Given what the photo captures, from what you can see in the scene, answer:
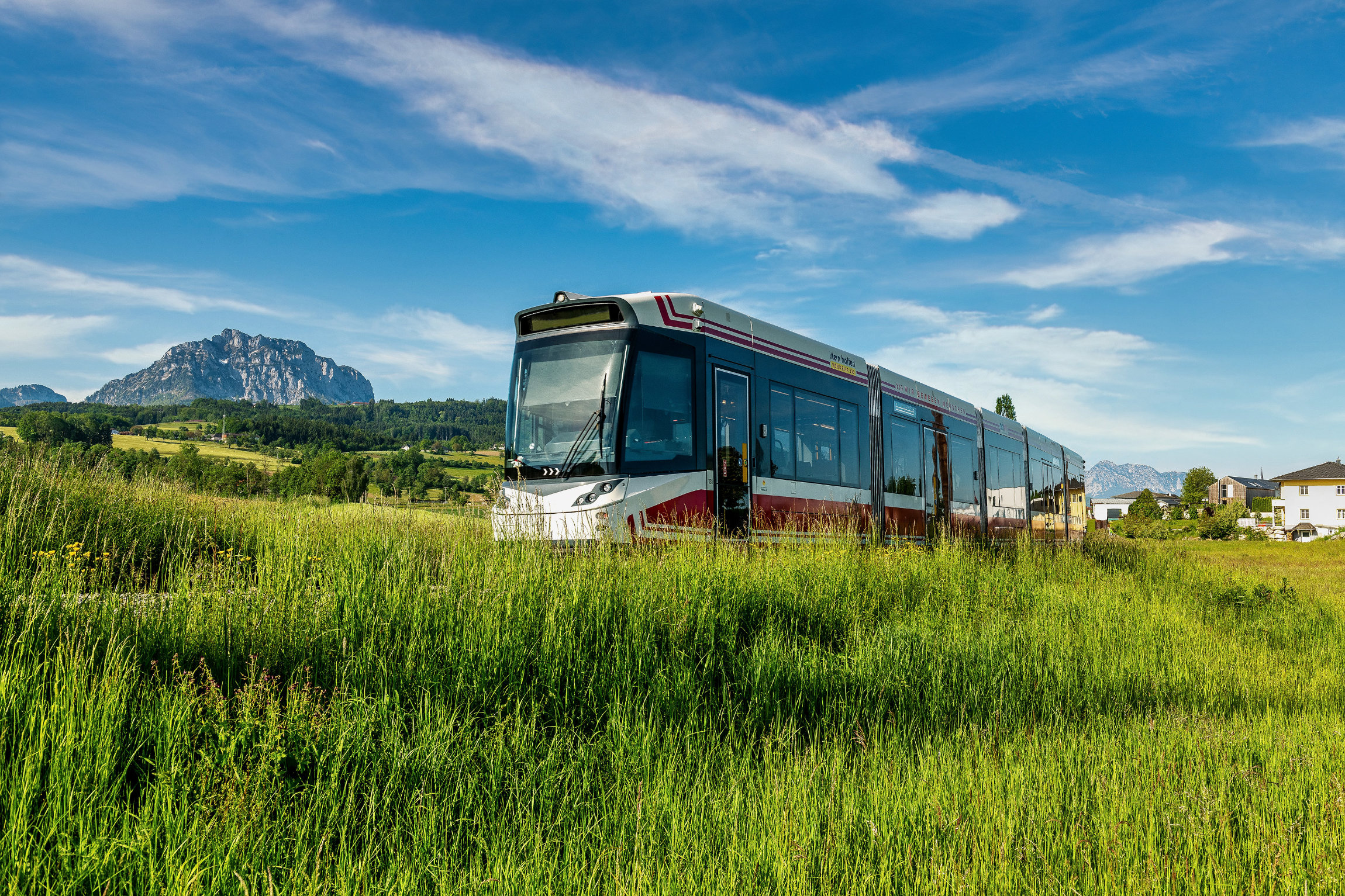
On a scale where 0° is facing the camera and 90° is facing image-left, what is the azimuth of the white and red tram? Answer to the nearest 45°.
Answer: approximately 45°
